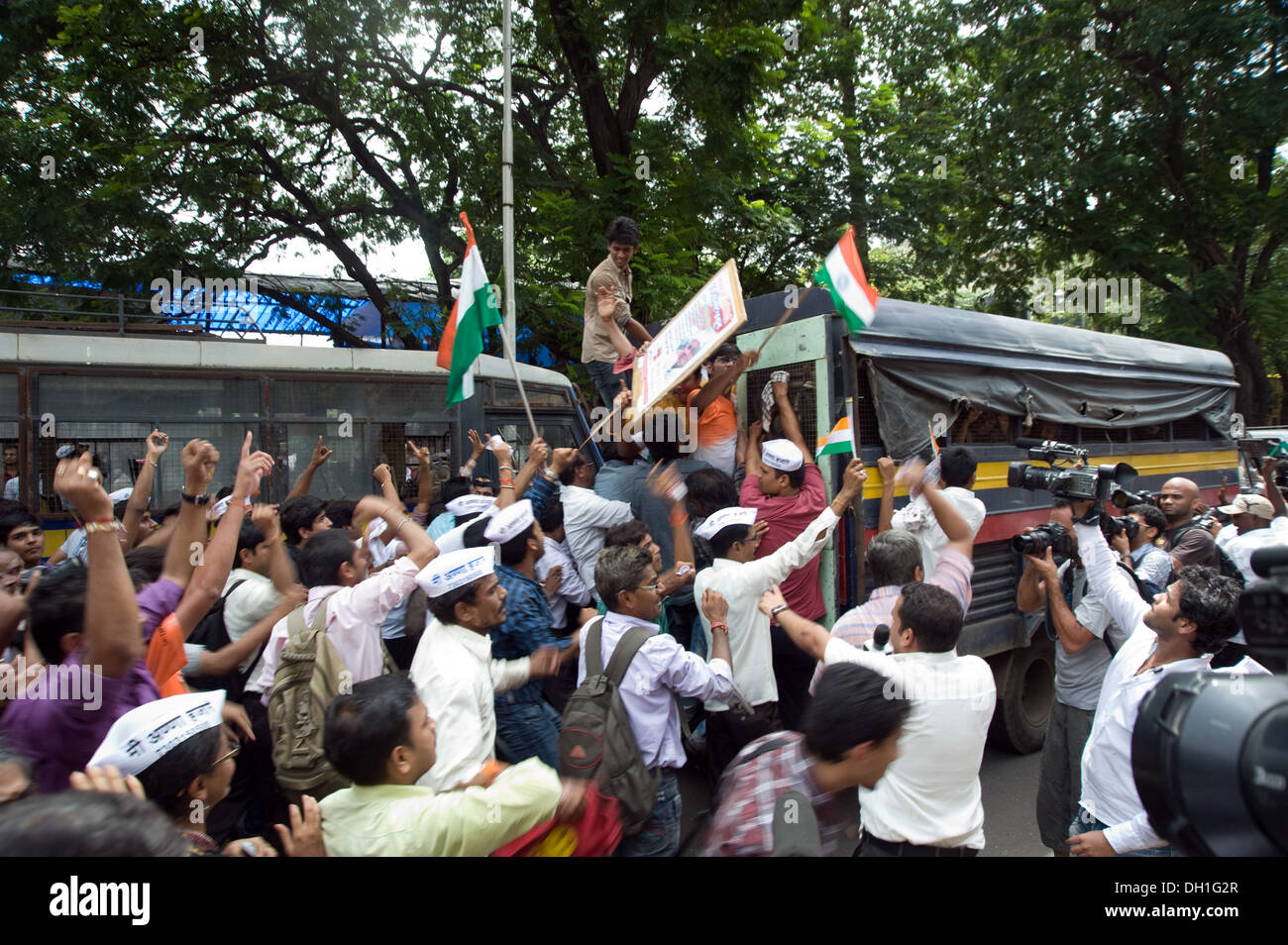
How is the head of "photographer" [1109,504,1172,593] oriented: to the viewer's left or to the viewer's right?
to the viewer's left

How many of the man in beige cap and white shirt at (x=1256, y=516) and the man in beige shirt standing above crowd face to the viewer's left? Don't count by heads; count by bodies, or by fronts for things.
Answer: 1

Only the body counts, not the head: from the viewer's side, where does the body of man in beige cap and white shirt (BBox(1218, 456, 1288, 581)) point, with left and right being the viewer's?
facing to the left of the viewer

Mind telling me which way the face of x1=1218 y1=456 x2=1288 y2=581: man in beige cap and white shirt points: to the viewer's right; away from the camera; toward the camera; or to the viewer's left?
to the viewer's left

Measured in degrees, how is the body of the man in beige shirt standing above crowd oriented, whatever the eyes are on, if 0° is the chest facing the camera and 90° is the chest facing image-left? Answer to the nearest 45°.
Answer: approximately 315°

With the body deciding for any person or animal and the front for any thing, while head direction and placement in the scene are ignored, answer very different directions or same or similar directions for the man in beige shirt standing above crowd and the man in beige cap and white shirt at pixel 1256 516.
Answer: very different directions

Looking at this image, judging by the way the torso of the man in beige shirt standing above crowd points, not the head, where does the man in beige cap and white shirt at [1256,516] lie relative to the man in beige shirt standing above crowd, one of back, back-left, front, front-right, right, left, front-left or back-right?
front-left

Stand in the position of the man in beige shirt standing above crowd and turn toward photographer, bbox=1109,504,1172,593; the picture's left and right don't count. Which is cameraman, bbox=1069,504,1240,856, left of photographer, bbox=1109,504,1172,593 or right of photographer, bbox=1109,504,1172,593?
right

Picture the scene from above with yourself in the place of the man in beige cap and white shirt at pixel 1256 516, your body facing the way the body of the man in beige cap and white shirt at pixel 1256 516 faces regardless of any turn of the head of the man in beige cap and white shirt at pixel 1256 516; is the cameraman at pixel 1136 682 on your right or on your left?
on your left
